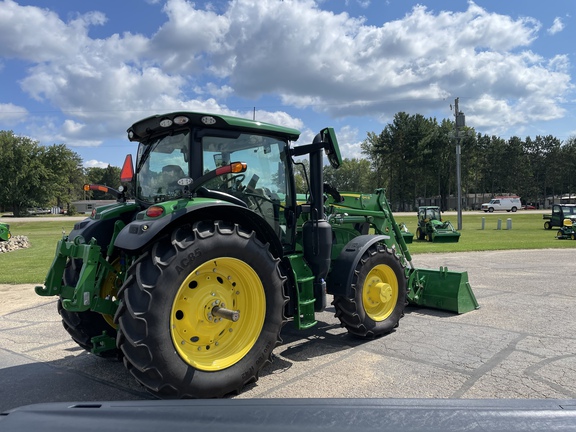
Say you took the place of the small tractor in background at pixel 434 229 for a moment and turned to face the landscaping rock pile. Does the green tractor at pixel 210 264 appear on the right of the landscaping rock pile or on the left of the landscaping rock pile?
left

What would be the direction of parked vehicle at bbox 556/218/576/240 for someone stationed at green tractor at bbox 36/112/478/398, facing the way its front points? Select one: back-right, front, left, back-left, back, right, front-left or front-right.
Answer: front

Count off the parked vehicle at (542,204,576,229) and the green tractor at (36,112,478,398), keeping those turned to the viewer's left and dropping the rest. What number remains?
1

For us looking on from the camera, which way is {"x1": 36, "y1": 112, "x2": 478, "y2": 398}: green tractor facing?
facing away from the viewer and to the right of the viewer

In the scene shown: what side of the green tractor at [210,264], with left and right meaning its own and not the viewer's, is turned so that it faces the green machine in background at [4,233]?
left

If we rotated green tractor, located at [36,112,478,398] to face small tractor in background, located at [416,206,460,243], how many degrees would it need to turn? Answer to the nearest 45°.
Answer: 0° — it already faces it

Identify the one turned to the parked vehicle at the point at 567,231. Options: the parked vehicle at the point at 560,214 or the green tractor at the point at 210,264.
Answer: the green tractor

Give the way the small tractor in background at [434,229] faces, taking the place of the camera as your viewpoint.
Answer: facing the viewer and to the right of the viewer

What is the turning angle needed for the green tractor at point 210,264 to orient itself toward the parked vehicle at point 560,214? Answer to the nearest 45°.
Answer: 0° — it already faces it

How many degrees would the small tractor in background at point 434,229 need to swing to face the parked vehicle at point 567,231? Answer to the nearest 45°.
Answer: approximately 45° to its left

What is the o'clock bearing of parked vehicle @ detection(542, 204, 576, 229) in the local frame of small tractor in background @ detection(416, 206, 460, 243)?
The parked vehicle is roughly at 9 o'clock from the small tractor in background.
